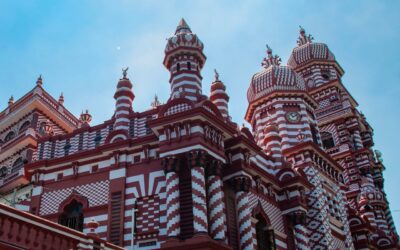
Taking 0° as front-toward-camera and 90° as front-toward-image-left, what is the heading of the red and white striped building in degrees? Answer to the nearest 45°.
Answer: approximately 315°
